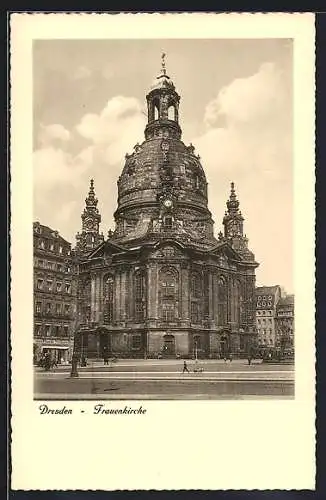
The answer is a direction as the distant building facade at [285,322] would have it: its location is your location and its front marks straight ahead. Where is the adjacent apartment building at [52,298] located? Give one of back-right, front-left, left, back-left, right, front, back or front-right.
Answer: right

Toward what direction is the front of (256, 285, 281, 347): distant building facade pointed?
toward the camera

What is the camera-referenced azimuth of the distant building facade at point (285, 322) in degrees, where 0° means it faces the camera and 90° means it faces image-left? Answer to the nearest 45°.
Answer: approximately 0°

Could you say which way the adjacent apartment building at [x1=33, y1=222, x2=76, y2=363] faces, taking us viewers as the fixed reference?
facing the viewer and to the right of the viewer

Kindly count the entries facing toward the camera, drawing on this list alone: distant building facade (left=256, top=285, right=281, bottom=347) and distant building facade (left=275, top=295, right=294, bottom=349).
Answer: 2

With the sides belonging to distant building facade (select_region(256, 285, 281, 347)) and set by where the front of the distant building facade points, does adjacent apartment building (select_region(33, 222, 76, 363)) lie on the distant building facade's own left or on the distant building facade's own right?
on the distant building facade's own right
